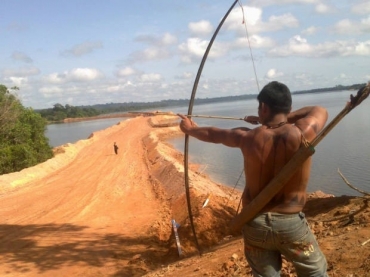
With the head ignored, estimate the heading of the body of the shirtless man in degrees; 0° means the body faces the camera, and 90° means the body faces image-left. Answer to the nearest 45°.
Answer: approximately 180°

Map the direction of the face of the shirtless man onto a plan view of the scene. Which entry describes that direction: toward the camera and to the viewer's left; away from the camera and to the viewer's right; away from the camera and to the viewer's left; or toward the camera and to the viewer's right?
away from the camera and to the viewer's left
